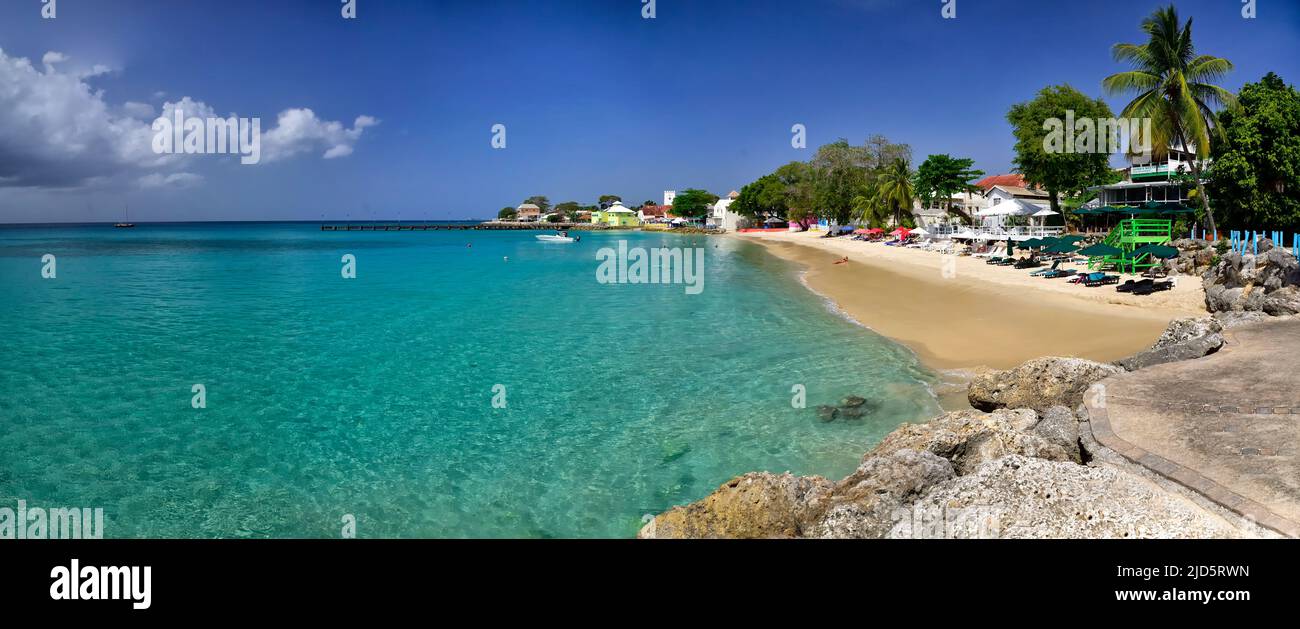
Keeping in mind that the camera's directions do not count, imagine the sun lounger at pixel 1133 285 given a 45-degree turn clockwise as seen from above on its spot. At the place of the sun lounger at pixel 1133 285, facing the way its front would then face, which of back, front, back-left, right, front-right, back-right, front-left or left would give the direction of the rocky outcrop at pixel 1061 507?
back-left

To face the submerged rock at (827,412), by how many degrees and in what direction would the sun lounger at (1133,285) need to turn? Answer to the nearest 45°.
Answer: approximately 90° to its left

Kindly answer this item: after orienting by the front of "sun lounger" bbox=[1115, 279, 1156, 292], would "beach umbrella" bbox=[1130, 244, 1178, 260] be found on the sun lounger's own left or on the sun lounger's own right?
on the sun lounger's own right

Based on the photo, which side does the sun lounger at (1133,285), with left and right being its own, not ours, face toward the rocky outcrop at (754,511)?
left

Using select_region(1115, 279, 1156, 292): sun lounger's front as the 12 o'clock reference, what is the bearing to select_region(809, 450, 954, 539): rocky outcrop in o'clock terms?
The rocky outcrop is roughly at 9 o'clock from the sun lounger.

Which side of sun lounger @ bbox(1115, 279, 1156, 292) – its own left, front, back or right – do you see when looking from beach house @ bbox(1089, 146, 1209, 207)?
right

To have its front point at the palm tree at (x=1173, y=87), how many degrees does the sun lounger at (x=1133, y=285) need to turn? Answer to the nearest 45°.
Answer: approximately 90° to its right

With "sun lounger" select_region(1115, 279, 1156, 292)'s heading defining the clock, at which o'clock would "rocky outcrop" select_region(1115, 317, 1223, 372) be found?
The rocky outcrop is roughly at 9 o'clock from the sun lounger.

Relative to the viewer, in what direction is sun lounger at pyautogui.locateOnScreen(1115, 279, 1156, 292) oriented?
to the viewer's left

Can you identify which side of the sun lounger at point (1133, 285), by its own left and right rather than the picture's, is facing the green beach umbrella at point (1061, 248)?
right

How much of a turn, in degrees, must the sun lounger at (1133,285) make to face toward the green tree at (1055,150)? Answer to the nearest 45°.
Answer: approximately 90° to its right

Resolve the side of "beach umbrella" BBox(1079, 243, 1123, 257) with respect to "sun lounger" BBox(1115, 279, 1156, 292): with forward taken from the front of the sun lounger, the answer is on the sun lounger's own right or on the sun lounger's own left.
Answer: on the sun lounger's own right
